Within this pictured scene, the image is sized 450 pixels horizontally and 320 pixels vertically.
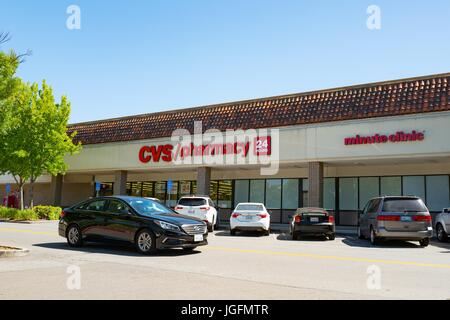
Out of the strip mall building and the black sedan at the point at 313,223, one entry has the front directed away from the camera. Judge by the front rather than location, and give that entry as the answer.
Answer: the black sedan

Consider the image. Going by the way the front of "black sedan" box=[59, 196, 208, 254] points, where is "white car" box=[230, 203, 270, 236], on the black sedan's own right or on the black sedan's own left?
on the black sedan's own left

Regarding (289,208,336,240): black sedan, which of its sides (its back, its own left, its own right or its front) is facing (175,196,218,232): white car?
left

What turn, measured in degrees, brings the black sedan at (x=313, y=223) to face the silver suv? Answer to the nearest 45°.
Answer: approximately 90° to its right

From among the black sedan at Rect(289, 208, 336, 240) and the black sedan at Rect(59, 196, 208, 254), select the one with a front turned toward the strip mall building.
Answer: the black sedan at Rect(289, 208, 336, 240)

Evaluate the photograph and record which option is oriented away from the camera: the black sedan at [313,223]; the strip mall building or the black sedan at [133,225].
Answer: the black sedan at [313,223]

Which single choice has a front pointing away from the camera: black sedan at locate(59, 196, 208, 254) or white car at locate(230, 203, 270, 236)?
the white car

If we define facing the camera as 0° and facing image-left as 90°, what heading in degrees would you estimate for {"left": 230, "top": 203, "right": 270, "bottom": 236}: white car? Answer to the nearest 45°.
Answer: approximately 180°

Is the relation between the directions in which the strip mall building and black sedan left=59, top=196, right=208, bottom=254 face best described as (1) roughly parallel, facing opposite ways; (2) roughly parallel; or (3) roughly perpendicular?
roughly perpendicular

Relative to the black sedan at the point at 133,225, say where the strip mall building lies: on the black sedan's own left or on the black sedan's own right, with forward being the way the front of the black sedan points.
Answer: on the black sedan's own left

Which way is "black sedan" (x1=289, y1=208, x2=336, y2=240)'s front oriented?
away from the camera

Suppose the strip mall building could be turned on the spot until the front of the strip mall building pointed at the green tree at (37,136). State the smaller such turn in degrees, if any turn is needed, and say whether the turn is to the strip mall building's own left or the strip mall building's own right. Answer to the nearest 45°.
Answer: approximately 45° to the strip mall building's own right

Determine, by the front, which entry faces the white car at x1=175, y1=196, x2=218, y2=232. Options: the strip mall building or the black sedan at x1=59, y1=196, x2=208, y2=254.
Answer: the strip mall building

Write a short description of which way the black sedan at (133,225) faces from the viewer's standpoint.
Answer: facing the viewer and to the right of the viewer

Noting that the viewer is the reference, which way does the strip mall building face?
facing the viewer and to the left of the viewer
